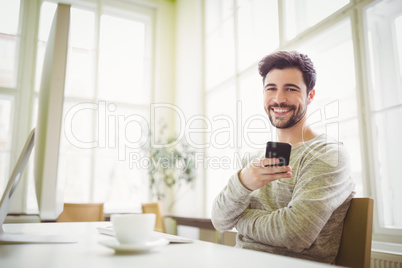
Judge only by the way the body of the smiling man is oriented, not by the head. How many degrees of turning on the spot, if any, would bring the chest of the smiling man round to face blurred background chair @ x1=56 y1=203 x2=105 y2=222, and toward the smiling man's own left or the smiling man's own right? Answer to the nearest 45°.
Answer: approximately 90° to the smiling man's own right

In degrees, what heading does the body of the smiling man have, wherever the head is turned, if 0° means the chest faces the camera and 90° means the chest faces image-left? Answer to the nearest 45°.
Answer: approximately 45°

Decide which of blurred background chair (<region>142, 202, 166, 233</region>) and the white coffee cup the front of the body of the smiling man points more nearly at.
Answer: the white coffee cup

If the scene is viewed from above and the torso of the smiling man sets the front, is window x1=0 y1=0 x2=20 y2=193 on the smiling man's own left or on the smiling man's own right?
on the smiling man's own right

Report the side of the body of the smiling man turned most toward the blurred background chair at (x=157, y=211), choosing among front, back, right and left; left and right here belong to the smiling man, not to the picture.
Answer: right

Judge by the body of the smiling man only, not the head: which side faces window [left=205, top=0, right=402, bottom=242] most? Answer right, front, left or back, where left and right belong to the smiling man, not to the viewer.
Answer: back

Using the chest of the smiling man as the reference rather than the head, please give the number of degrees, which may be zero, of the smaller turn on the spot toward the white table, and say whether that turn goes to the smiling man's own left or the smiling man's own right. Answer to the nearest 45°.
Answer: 0° — they already face it

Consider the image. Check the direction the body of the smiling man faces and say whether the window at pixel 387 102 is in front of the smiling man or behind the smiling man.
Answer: behind

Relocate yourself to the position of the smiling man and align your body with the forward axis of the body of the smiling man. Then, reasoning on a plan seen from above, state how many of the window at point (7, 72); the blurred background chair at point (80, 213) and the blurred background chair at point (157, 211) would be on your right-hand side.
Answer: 3

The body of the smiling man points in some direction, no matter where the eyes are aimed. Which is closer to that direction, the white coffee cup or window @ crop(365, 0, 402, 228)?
the white coffee cup
